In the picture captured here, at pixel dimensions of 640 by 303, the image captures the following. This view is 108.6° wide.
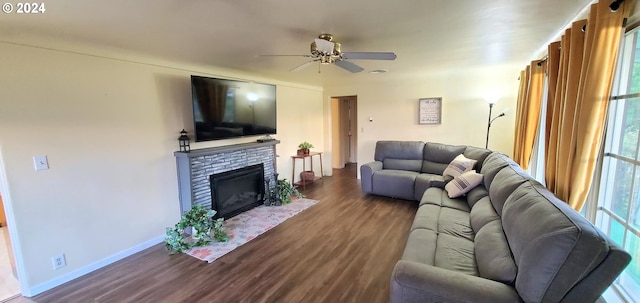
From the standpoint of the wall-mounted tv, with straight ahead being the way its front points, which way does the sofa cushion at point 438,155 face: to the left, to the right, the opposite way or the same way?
to the right

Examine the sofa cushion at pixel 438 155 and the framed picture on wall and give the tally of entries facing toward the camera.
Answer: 2

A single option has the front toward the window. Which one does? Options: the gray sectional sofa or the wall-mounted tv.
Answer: the wall-mounted tv

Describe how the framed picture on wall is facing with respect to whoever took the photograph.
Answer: facing the viewer

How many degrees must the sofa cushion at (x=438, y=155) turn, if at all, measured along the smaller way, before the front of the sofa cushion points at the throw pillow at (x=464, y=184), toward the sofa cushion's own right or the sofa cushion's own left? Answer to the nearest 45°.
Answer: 0° — it already faces it

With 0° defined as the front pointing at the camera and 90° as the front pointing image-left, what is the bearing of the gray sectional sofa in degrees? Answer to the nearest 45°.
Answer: approximately 45°

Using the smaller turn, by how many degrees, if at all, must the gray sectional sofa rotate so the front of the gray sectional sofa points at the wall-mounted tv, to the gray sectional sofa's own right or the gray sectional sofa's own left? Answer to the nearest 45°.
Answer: approximately 45° to the gray sectional sofa's own right

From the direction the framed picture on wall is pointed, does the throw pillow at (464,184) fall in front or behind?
in front

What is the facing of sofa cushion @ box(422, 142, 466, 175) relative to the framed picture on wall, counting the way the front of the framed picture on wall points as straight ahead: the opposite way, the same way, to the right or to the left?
the same way

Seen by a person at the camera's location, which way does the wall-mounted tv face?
facing the viewer and to the right of the viewer

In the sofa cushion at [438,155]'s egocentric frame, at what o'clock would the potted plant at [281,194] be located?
The potted plant is roughly at 2 o'clock from the sofa cushion.

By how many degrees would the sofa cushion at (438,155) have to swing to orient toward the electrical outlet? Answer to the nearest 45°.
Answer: approximately 45° to its right

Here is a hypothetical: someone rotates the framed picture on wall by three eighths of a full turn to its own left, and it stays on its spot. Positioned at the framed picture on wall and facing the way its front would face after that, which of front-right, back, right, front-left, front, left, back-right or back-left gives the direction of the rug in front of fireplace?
back

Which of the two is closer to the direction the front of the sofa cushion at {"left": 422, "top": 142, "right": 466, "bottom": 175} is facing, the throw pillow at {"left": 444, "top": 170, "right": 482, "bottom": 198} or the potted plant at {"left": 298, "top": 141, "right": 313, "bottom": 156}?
the throw pillow
